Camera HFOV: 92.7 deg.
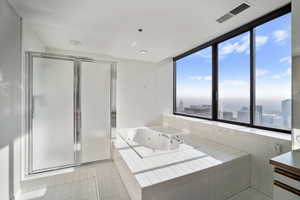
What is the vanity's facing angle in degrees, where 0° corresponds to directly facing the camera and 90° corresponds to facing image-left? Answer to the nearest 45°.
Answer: approximately 45°

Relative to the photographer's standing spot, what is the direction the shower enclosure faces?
facing the viewer and to the right of the viewer

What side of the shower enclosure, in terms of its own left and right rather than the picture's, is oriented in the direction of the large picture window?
left

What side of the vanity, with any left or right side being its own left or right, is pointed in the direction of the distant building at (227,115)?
right

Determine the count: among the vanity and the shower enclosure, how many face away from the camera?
0

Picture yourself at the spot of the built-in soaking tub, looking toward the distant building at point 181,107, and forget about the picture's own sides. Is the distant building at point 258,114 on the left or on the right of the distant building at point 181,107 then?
right

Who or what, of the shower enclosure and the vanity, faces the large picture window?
the shower enclosure

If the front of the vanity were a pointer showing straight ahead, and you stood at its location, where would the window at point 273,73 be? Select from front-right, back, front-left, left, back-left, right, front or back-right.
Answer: back-right

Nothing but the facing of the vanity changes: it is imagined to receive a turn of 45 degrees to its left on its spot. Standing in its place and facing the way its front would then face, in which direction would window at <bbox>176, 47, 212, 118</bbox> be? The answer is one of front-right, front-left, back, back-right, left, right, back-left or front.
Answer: back-right

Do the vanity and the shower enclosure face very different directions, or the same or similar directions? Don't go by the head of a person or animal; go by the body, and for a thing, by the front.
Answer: very different directions

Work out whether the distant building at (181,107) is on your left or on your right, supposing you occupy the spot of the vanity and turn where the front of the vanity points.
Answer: on your right
